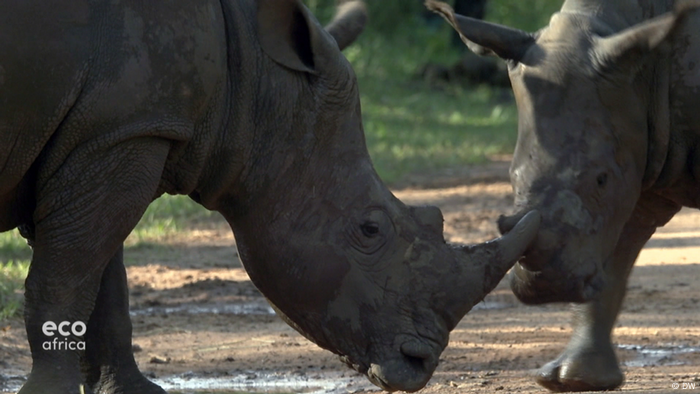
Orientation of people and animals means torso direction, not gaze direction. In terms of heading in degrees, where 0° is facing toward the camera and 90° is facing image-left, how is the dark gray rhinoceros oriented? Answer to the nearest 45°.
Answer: approximately 270°

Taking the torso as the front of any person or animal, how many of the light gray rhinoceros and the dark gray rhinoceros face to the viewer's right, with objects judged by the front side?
1

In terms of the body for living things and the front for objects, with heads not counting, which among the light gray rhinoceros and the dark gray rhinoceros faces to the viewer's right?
the dark gray rhinoceros

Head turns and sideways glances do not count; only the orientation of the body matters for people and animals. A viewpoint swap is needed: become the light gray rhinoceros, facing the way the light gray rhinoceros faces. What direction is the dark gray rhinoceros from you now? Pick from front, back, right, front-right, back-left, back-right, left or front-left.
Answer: front

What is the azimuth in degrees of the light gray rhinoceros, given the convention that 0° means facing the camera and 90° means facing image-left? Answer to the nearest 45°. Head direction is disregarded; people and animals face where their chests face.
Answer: approximately 45°

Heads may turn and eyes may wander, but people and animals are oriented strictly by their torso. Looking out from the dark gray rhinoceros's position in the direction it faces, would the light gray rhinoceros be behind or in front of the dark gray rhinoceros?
in front
